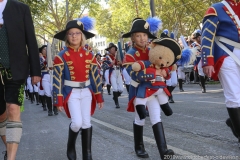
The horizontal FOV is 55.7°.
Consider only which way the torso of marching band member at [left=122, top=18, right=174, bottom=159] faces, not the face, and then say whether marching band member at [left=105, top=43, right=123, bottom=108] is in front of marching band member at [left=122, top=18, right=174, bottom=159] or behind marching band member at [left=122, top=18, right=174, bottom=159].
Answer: behind

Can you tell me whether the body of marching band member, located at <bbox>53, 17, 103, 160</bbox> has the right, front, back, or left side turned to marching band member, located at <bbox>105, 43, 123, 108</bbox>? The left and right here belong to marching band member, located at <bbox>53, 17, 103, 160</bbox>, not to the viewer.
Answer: back

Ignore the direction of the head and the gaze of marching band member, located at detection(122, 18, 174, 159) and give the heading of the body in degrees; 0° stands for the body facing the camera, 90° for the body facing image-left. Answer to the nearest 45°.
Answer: approximately 315°

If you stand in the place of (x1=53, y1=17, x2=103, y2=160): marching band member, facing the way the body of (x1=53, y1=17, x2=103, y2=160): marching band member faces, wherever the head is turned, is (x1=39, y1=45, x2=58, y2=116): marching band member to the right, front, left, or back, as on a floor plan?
back

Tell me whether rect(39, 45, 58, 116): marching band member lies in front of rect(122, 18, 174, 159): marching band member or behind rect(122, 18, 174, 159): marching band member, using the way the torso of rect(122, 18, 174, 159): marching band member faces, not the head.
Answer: behind
